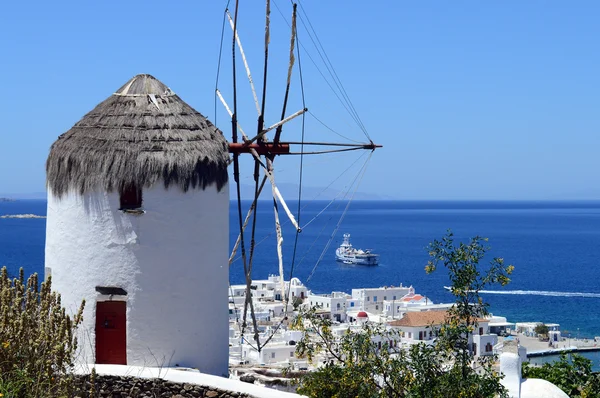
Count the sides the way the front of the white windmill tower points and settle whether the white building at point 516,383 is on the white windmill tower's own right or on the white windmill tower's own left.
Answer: on the white windmill tower's own left

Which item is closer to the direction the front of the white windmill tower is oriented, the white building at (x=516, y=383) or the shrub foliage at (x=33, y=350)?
the shrub foliage

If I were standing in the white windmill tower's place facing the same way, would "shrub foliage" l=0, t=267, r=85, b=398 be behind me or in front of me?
in front

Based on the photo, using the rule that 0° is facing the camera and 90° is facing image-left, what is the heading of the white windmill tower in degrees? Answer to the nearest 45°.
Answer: approximately 0°
